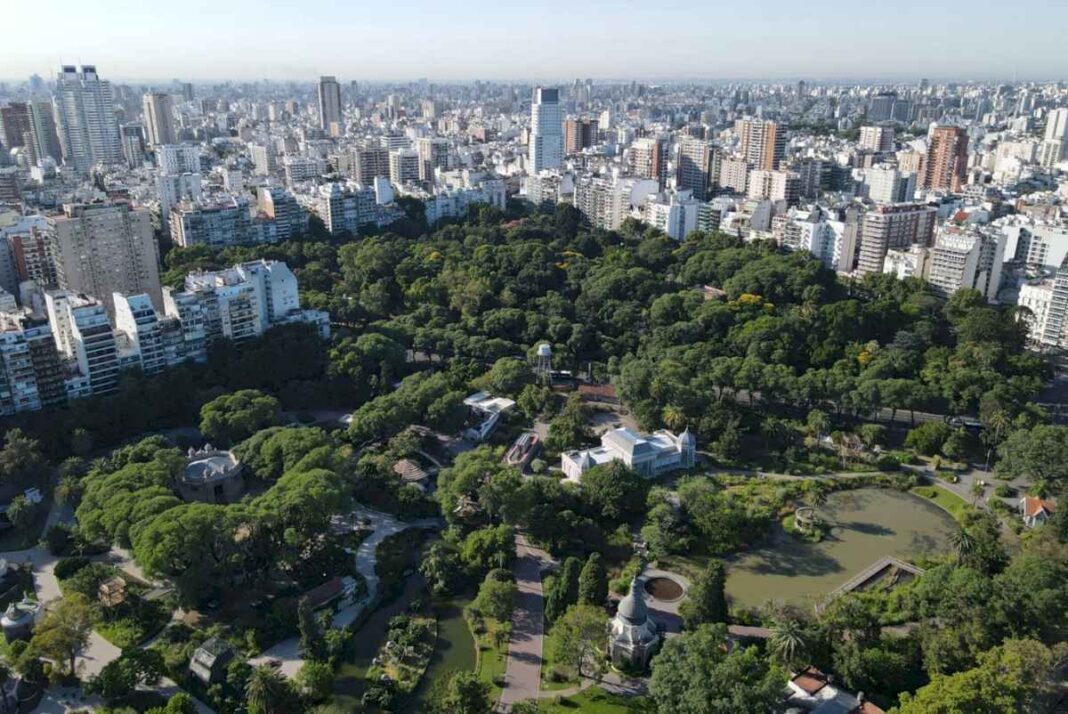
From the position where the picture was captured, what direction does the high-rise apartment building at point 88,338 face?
facing the viewer and to the right of the viewer

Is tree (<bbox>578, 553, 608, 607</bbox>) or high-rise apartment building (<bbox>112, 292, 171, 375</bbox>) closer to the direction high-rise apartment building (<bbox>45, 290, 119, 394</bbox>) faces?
the tree

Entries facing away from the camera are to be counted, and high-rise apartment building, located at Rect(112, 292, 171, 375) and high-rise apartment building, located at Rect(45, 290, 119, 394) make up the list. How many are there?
0

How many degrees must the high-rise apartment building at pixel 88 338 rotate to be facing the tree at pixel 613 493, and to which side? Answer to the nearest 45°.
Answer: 0° — it already faces it

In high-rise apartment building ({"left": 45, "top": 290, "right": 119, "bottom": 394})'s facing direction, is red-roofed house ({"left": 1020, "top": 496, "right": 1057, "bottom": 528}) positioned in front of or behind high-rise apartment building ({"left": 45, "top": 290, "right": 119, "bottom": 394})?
in front

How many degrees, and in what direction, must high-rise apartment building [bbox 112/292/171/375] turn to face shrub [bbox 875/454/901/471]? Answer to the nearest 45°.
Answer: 0° — it already faces it

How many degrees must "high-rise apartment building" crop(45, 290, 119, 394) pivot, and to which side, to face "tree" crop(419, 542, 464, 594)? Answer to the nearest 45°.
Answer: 0° — it already faces it

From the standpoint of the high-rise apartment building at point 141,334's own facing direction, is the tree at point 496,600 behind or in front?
in front

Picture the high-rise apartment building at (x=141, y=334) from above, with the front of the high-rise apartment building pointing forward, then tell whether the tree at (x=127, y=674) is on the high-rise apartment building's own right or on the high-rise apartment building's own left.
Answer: on the high-rise apartment building's own right
